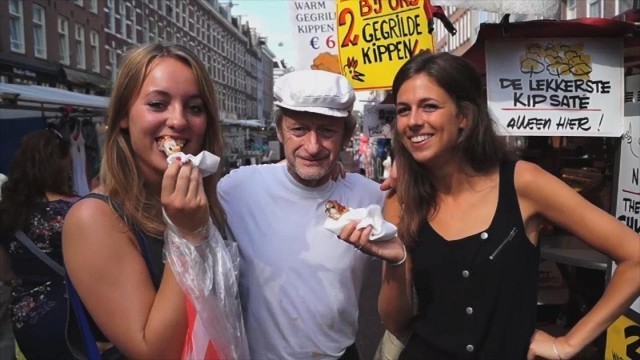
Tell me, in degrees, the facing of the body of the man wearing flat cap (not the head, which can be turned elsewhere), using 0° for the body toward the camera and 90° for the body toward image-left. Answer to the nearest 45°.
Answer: approximately 0°

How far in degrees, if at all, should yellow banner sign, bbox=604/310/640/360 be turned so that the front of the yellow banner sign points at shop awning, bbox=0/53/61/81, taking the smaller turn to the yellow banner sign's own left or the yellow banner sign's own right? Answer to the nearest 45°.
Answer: approximately 90° to the yellow banner sign's own right

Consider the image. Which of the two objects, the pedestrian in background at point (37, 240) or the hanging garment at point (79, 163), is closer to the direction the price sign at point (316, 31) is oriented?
the pedestrian in background

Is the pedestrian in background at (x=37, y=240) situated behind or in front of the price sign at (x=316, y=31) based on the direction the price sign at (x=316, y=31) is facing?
in front

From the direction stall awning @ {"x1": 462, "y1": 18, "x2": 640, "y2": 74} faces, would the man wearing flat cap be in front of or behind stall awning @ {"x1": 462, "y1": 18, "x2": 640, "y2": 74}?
in front

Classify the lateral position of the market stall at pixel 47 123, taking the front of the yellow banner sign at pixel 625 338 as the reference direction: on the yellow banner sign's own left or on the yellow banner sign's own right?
on the yellow banner sign's own right

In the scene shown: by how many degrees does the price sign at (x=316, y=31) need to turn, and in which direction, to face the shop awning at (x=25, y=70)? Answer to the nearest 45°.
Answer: approximately 135° to its right

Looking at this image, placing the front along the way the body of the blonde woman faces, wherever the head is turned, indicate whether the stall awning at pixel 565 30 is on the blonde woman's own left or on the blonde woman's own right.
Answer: on the blonde woman's own left

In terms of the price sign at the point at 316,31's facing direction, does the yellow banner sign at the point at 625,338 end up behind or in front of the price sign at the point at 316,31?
in front
